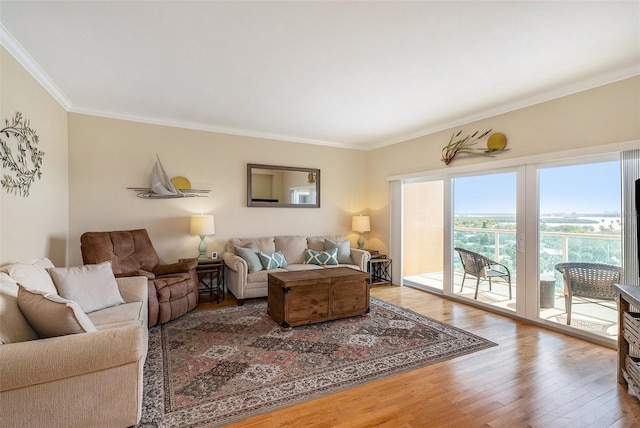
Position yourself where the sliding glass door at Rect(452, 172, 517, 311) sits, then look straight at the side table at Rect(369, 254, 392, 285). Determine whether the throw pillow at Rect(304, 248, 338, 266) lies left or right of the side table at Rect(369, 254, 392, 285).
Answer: left

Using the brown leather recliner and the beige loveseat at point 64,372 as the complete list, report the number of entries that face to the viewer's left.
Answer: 0

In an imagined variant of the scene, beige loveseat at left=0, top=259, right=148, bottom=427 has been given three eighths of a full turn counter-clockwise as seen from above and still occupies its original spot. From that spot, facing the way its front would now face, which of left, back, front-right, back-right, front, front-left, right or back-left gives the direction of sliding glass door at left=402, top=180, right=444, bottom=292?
back-right

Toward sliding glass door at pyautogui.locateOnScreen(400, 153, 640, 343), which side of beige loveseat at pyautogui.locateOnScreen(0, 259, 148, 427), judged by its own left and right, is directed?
front

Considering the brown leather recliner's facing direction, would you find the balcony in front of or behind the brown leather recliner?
in front

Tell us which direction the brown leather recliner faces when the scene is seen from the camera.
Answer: facing the viewer and to the right of the viewer

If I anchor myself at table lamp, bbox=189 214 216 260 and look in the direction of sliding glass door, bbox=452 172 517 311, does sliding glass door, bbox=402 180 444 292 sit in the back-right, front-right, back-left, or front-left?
front-left

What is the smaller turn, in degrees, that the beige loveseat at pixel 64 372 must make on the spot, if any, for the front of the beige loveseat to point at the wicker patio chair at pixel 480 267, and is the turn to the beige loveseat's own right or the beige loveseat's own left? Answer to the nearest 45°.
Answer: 0° — it already faces it

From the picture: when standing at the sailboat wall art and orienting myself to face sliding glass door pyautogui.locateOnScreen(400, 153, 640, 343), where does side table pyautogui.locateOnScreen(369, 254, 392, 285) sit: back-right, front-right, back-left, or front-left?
front-left

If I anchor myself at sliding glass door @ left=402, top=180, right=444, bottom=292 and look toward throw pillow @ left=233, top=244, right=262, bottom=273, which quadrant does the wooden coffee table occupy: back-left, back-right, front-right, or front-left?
front-left

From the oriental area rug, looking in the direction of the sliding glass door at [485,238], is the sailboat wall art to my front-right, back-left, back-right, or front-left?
back-left

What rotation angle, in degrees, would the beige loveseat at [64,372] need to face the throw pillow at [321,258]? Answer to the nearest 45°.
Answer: approximately 45° to its left

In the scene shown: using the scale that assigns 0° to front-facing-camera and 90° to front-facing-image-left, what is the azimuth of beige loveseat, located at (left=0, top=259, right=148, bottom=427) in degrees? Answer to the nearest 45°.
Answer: approximately 270°

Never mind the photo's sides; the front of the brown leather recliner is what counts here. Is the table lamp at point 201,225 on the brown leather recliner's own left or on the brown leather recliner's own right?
on the brown leather recliner's own left

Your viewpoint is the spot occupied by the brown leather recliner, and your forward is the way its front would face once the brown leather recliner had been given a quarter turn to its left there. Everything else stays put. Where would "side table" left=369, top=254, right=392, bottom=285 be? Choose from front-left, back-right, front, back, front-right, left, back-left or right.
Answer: front-right

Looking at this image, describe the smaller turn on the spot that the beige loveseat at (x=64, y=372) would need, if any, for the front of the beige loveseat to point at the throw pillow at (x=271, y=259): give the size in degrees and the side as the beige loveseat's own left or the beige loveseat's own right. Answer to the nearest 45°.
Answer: approximately 45° to the beige loveseat's own left

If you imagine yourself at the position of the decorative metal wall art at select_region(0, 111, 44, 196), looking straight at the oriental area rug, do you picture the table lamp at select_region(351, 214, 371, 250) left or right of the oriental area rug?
left
